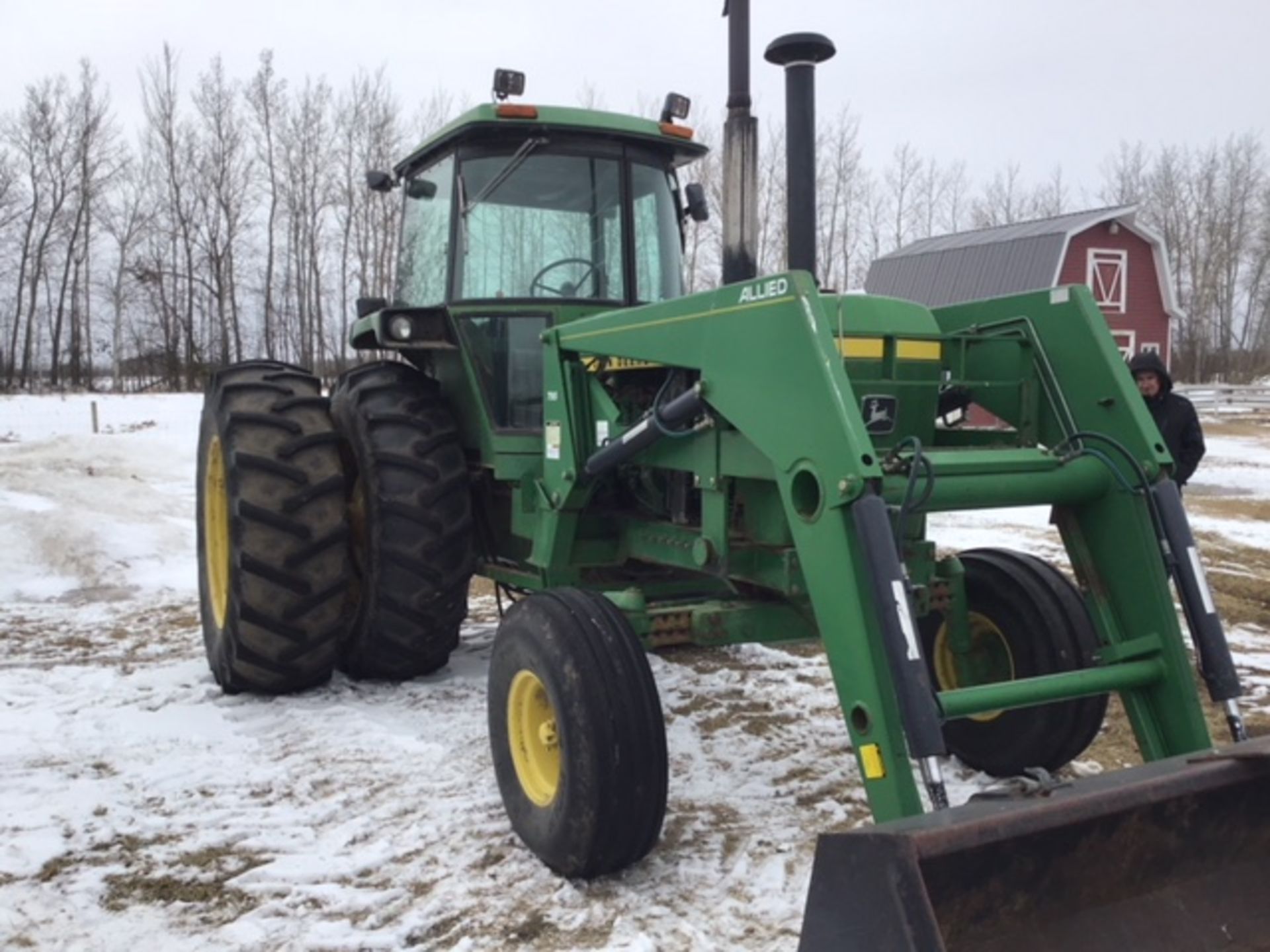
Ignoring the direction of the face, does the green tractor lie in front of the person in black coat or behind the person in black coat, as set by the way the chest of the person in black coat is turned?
in front

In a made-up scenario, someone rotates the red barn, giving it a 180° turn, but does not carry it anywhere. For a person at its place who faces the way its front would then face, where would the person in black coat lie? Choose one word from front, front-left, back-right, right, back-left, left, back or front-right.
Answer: back-left

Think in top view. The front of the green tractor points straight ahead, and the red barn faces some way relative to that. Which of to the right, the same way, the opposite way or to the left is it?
the same way

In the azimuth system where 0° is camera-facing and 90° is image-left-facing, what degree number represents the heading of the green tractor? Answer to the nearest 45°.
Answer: approximately 315°

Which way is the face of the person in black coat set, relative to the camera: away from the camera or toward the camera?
toward the camera

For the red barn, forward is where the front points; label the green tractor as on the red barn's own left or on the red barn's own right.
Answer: on the red barn's own right

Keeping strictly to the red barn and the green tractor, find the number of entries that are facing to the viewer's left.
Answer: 0

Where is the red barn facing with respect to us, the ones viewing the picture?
facing the viewer and to the right of the viewer

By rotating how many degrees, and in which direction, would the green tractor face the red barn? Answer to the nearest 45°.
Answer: approximately 135° to its left

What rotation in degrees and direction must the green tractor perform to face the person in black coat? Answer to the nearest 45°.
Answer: approximately 90° to its left
